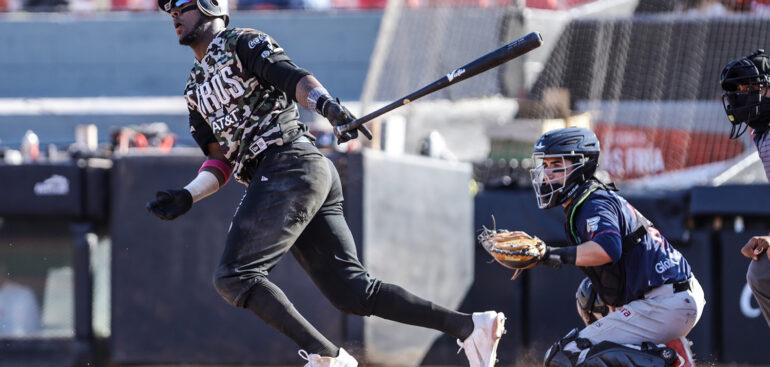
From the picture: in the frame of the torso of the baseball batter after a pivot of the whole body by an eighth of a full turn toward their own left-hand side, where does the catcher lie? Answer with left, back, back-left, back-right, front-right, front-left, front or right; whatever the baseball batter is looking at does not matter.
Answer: left

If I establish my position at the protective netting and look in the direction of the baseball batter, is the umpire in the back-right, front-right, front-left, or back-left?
front-left

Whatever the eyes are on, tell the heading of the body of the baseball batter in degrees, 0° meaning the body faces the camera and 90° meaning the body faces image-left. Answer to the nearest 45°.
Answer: approximately 45°

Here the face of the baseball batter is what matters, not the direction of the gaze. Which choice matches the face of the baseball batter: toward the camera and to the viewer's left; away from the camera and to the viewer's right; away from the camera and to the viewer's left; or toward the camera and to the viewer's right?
toward the camera and to the viewer's left

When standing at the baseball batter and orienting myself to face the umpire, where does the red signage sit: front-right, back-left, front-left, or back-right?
front-left

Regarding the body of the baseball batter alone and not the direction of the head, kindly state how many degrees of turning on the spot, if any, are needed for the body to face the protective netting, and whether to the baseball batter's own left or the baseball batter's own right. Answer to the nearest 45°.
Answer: approximately 180°

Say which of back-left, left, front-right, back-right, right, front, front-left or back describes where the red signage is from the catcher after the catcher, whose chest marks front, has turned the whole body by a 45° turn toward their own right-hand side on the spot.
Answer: front-right

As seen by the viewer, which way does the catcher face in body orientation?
to the viewer's left

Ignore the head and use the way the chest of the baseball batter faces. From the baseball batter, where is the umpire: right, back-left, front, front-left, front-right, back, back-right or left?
back-left

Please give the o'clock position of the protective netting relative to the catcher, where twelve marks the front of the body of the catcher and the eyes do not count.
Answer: The protective netting is roughly at 3 o'clock from the catcher.
